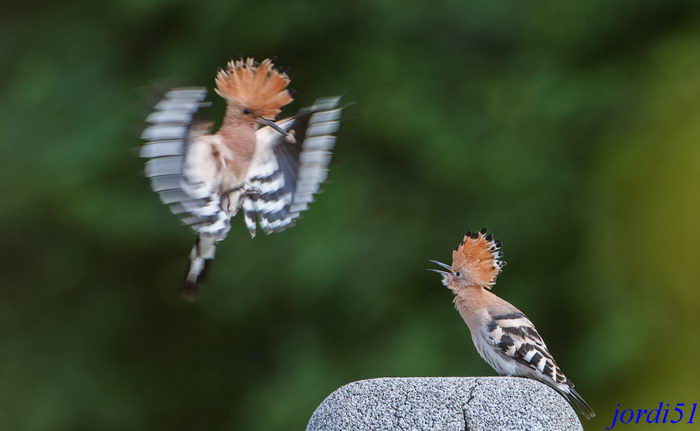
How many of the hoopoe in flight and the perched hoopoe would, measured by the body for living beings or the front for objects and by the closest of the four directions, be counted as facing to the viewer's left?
1

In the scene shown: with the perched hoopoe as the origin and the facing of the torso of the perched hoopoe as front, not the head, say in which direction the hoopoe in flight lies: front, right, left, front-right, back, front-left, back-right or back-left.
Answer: front-left

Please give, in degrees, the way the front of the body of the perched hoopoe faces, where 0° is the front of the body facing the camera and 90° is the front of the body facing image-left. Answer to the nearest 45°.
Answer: approximately 90°

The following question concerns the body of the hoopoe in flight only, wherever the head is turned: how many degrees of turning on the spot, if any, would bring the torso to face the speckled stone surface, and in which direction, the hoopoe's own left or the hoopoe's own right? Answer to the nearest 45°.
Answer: approximately 45° to the hoopoe's own left

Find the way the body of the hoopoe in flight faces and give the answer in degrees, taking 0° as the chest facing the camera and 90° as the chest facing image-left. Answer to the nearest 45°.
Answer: approximately 315°
